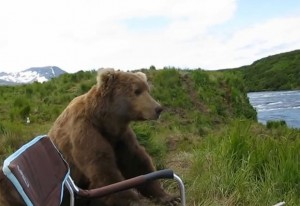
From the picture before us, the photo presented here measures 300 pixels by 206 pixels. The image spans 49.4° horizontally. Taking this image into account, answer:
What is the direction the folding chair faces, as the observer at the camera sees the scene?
facing away from the viewer and to the right of the viewer
